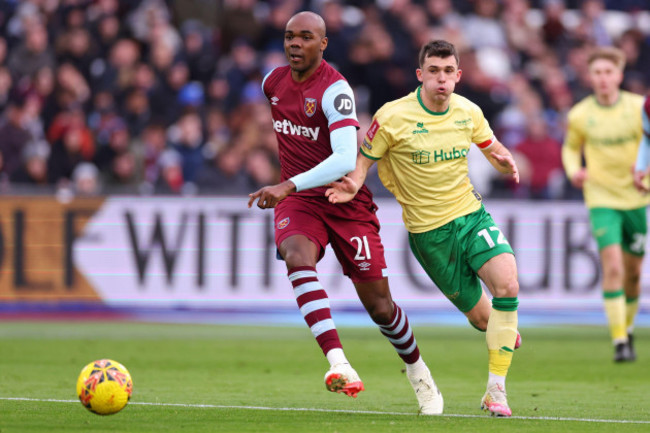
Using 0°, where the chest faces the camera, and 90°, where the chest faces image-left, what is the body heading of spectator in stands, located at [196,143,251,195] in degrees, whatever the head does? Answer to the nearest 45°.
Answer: approximately 0°

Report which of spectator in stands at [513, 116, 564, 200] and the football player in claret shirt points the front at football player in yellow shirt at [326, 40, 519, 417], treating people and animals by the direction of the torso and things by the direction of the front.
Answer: the spectator in stands

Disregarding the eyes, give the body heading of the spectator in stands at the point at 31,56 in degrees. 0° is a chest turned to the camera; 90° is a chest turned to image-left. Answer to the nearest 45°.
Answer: approximately 0°

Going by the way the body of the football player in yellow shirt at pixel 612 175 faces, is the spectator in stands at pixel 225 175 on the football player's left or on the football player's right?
on the football player's right
